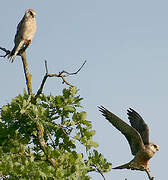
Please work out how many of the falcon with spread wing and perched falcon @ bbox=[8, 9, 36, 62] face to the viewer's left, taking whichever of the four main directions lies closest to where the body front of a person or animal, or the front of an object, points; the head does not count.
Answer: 0

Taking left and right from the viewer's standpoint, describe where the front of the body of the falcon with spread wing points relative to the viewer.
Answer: facing to the right of the viewer

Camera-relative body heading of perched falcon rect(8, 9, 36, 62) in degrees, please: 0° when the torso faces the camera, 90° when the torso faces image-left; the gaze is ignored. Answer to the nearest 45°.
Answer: approximately 315°
